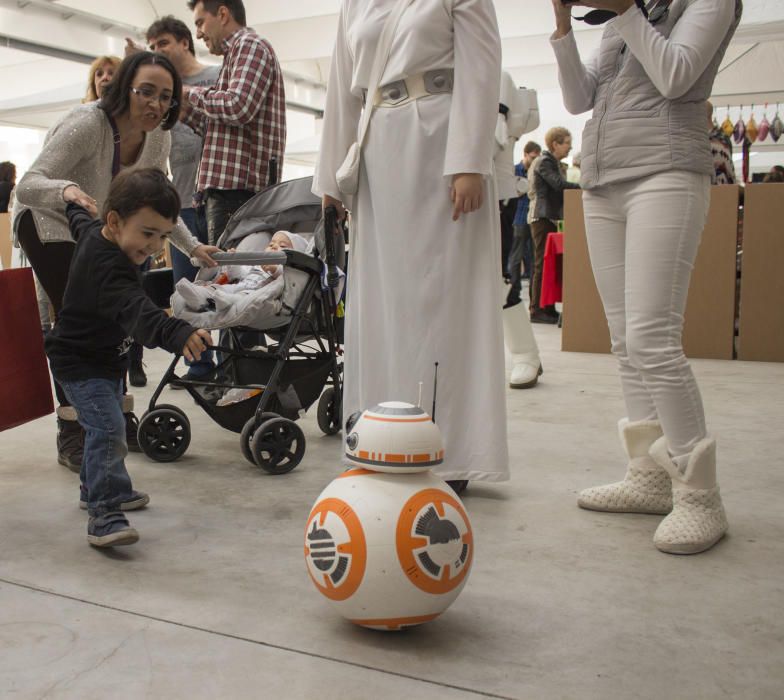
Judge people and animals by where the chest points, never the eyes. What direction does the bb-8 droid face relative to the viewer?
to the viewer's left

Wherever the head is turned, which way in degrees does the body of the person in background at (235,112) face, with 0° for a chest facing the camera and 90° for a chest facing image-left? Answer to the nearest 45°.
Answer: approximately 90°

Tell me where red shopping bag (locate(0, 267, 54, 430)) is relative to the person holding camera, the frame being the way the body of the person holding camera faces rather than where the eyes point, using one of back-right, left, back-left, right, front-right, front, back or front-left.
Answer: front-right

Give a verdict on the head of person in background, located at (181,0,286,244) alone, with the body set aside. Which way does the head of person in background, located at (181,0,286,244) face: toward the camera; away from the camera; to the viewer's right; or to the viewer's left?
to the viewer's left

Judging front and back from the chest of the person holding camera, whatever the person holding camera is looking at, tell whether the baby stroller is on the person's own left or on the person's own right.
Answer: on the person's own right
